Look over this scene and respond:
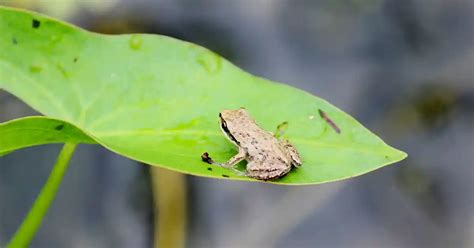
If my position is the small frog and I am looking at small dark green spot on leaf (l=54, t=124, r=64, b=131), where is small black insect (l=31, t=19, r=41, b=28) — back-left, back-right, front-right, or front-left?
front-right

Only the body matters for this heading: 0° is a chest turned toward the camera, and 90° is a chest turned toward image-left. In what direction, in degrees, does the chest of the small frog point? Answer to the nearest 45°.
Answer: approximately 135°

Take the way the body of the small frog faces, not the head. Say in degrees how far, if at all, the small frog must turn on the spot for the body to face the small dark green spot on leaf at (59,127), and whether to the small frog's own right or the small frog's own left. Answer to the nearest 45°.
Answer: approximately 90° to the small frog's own left

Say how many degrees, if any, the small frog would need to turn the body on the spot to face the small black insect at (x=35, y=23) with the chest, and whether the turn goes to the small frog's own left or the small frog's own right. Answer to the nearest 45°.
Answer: approximately 45° to the small frog's own left
